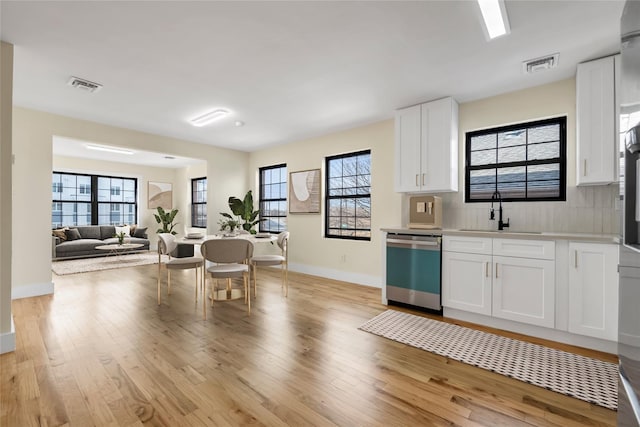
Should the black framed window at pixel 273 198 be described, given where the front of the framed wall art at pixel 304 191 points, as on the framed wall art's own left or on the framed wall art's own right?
on the framed wall art's own right

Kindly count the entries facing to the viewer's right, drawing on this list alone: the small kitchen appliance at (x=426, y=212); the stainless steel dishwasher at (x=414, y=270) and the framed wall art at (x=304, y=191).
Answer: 0

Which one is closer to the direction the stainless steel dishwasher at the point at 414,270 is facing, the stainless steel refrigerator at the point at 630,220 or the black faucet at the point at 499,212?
the stainless steel refrigerator

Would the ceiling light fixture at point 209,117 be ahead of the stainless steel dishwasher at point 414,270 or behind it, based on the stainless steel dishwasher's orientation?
ahead

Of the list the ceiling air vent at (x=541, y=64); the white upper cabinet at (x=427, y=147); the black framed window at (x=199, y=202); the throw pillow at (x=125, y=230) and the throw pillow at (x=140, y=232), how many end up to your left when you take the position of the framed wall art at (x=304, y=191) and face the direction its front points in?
2

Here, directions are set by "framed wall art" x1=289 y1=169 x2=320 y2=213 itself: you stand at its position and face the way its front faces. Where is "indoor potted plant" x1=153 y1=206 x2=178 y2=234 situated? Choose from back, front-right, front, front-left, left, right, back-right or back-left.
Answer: right

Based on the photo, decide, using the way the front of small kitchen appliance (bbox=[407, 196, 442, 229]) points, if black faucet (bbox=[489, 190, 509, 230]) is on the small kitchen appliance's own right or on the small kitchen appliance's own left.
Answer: on the small kitchen appliance's own left

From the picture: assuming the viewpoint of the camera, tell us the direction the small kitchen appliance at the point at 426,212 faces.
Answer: facing the viewer

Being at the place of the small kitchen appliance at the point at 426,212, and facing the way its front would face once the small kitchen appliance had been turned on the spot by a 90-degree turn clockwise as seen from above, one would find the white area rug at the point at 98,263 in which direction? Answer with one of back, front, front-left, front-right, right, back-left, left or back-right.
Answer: front

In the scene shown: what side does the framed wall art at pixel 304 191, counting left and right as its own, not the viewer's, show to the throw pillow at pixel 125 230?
right

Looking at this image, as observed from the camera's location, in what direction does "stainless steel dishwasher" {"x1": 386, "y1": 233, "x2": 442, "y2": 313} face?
facing the viewer and to the left of the viewer

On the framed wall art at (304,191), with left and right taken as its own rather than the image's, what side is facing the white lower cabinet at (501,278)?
left

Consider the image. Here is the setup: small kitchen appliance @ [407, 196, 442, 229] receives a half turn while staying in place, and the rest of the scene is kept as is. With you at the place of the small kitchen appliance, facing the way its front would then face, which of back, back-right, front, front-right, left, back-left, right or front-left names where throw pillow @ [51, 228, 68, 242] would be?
left
